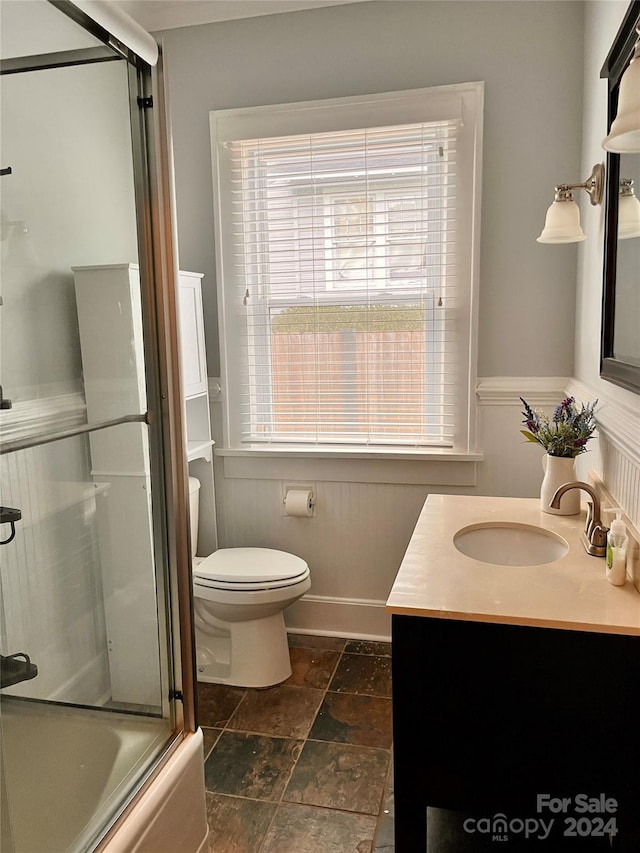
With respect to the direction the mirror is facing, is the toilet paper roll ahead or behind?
ahead

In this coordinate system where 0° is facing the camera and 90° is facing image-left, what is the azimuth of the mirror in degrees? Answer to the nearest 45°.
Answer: approximately 90°

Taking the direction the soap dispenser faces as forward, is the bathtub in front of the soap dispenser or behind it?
in front

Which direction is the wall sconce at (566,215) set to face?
to the viewer's left

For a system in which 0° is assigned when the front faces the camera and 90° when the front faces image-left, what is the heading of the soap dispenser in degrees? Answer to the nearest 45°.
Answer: approximately 90°

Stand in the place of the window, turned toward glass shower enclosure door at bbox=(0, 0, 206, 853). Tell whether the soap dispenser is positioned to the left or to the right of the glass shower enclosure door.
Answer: left
